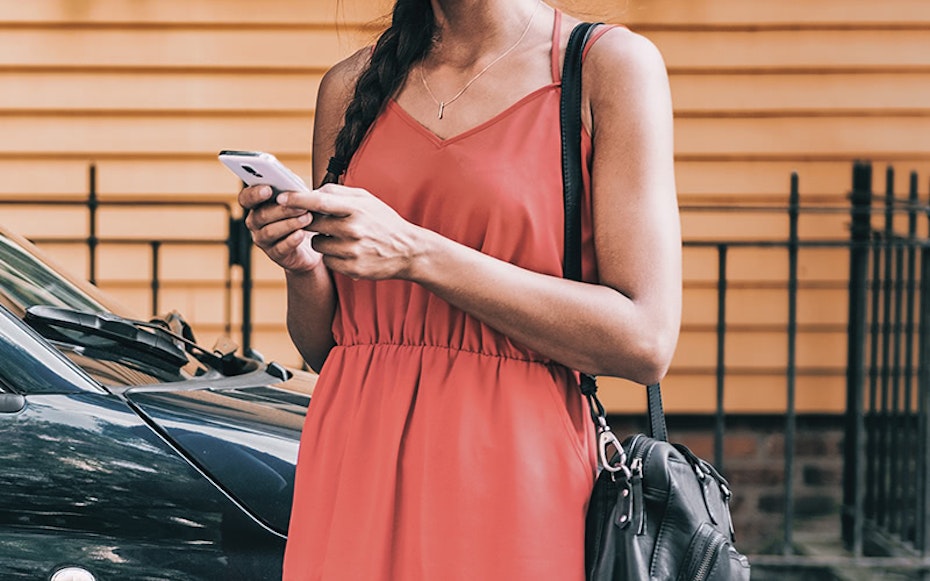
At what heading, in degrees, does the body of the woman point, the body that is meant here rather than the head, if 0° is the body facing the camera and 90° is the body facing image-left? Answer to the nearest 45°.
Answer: approximately 45°

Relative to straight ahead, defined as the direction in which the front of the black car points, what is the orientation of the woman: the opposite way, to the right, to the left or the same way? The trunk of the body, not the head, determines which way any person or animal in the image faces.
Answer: to the right

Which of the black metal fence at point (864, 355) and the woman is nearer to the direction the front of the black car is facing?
the woman

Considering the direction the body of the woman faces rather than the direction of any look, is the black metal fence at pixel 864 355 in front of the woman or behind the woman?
behind

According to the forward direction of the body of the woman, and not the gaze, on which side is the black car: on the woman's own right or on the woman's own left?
on the woman's own right
